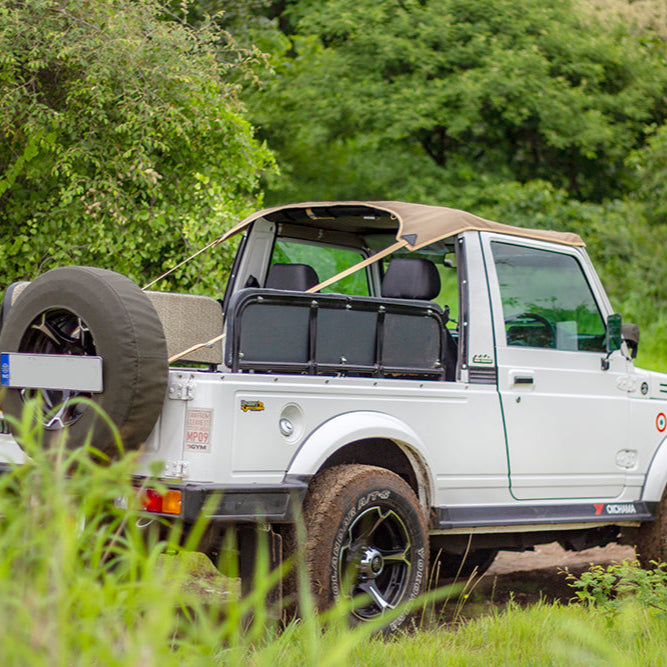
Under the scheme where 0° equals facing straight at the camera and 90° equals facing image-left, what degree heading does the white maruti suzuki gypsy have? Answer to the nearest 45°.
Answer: approximately 225°

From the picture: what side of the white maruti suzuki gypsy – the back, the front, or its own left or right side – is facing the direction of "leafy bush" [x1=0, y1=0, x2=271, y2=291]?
left
